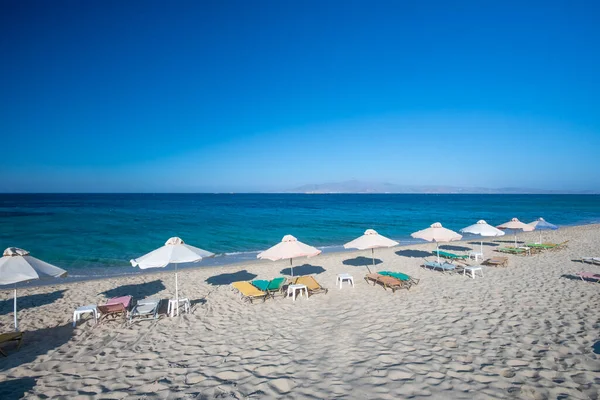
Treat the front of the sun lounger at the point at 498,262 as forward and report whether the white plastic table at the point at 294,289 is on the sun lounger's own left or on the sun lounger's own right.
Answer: on the sun lounger's own left

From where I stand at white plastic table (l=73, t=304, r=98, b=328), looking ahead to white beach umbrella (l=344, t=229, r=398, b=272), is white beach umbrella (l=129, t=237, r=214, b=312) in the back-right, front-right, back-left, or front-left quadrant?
front-right

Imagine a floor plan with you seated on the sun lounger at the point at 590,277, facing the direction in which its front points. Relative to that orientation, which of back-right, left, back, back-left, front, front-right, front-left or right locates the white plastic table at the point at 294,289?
front-left

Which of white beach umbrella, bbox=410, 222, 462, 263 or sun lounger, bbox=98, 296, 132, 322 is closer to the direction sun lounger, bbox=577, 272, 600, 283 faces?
the white beach umbrella

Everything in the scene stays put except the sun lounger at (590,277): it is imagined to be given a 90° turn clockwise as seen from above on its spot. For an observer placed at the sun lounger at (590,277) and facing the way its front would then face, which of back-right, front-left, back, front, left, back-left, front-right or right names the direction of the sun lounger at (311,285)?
back-left

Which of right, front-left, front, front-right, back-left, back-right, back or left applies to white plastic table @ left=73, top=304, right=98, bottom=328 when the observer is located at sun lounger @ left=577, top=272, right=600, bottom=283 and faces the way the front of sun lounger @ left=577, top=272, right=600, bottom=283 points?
front-left

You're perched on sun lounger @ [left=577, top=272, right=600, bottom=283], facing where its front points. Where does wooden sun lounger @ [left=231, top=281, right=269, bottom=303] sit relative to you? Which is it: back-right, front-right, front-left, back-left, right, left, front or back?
front-left

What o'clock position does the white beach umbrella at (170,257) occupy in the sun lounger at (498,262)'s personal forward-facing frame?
The white beach umbrella is roughly at 10 o'clock from the sun lounger.

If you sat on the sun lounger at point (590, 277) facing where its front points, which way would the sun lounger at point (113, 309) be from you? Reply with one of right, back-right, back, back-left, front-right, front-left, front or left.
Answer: front-left

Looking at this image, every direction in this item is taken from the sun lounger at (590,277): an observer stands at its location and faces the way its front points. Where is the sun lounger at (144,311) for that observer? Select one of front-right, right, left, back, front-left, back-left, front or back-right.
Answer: front-left
